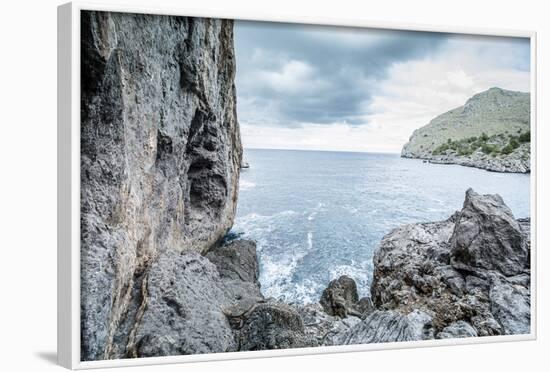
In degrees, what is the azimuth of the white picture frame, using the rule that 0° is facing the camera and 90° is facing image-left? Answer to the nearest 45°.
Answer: approximately 315°
